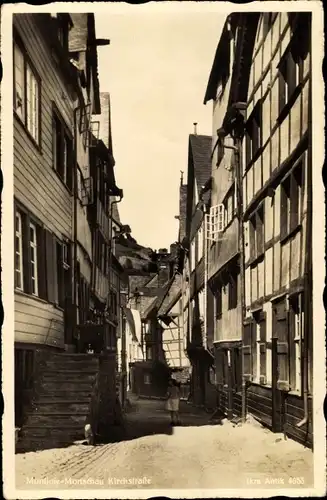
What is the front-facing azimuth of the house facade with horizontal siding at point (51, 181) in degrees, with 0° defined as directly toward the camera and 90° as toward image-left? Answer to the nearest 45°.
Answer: approximately 270°

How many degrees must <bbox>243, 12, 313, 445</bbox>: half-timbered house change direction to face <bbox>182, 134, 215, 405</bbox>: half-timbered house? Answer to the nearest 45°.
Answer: approximately 90° to its right

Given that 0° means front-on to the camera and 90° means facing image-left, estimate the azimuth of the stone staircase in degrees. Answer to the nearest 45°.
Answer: approximately 0°

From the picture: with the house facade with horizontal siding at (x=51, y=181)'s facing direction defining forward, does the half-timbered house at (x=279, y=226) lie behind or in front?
in front

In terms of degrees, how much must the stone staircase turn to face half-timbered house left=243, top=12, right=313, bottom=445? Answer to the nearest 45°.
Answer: approximately 90° to its left

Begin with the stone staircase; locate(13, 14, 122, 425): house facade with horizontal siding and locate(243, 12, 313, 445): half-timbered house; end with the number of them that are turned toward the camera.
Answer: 1

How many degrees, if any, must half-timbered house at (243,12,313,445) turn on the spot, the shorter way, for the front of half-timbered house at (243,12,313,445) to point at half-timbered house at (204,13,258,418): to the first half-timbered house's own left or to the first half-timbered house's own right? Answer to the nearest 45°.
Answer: approximately 90° to the first half-timbered house's own right

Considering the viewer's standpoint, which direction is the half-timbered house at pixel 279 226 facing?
facing to the left of the viewer

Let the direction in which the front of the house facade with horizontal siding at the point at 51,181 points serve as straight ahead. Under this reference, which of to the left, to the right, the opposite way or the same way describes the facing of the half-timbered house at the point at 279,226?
the opposite way
